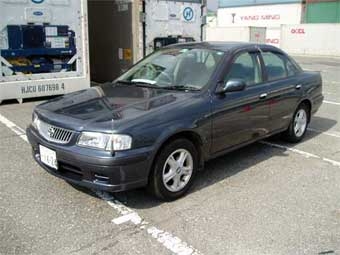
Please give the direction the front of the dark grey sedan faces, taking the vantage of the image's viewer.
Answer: facing the viewer and to the left of the viewer

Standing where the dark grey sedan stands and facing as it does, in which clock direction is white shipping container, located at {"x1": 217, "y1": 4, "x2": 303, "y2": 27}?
The white shipping container is roughly at 5 o'clock from the dark grey sedan.

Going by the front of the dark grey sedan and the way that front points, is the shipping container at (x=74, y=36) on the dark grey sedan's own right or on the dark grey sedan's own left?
on the dark grey sedan's own right

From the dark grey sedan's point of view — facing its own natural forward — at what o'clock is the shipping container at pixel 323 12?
The shipping container is roughly at 5 o'clock from the dark grey sedan.

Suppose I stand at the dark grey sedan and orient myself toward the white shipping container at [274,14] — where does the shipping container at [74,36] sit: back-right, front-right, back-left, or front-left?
front-left

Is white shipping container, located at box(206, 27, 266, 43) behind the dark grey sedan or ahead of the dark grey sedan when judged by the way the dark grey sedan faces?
behind

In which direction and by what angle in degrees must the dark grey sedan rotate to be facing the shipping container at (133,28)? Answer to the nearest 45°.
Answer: approximately 135° to its right
